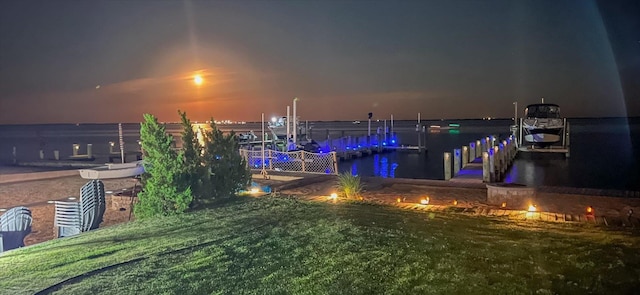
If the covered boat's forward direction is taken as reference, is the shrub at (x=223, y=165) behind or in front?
in front

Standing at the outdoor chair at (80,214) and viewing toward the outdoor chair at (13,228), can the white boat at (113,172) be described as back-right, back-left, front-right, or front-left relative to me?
back-right

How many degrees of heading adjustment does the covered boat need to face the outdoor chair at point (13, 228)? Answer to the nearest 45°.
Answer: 0° — it already faces it

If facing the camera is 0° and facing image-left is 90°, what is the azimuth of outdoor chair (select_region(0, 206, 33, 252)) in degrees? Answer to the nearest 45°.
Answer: approximately 225°

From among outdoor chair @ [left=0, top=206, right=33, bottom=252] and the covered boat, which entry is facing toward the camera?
the covered boat

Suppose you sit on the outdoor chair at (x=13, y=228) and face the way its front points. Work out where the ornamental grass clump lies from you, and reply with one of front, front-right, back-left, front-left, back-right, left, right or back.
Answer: front-right

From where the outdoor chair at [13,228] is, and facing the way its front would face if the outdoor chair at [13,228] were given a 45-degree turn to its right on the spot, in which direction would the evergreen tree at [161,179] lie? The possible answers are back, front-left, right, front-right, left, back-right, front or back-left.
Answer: front

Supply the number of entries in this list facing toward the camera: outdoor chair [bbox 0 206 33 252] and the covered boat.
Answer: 1

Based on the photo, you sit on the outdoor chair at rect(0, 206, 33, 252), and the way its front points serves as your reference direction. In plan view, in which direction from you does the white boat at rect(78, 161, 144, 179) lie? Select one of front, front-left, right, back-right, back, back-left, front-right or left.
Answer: front

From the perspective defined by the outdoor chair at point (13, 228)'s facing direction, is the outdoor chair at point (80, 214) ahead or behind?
ahead

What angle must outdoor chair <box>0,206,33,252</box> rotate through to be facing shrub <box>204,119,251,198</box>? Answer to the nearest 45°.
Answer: approximately 45° to its right

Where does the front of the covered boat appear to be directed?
toward the camera

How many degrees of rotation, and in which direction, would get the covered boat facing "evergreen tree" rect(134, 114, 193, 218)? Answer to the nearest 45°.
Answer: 0° — it already faces it

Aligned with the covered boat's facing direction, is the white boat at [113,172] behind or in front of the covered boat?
in front

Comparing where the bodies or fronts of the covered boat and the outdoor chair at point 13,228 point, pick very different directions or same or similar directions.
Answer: very different directions
